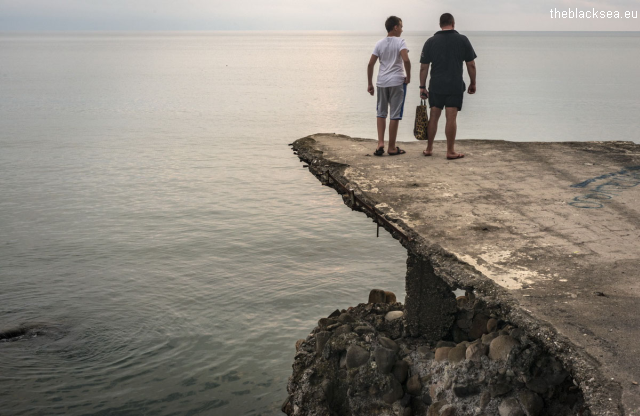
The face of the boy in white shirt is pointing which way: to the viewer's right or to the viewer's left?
to the viewer's right

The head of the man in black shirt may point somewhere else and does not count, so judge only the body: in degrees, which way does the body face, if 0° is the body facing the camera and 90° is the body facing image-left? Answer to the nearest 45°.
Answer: approximately 180°

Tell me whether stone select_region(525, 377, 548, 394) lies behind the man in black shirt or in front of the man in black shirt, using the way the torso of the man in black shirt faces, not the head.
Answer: behind

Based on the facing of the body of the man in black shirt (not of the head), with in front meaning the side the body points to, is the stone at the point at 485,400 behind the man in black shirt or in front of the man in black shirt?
behind

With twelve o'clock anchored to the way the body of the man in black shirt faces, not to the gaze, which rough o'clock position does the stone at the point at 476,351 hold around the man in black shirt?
The stone is roughly at 6 o'clock from the man in black shirt.

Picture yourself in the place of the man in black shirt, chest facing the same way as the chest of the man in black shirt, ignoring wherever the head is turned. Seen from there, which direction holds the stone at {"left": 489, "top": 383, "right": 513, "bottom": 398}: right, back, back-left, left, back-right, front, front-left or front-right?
back

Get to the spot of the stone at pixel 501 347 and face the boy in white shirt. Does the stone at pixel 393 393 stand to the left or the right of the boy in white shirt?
left

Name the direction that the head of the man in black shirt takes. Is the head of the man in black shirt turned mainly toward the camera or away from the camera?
away from the camera
